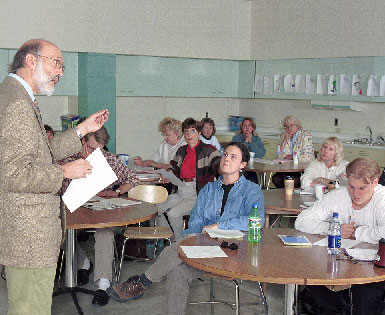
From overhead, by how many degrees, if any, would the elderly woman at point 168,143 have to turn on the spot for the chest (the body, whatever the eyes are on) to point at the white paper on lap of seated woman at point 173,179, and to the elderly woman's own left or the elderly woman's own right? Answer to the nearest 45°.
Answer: approximately 45° to the elderly woman's own left

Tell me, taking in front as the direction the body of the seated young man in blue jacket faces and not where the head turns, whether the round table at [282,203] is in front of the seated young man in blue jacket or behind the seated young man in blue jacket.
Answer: behind

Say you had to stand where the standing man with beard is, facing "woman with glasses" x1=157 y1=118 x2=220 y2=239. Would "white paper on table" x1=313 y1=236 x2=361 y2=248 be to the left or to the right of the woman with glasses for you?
right

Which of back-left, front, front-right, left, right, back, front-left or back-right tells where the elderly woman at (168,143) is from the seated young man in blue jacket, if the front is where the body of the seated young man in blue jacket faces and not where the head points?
back-right

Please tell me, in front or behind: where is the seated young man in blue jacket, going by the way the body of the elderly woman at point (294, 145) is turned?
in front

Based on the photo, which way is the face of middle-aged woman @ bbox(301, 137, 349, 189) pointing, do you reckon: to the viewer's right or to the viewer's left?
to the viewer's left

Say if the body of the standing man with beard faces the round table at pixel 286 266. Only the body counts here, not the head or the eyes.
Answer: yes

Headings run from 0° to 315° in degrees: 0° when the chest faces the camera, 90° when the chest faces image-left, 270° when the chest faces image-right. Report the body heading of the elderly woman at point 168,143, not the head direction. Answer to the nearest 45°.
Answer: approximately 45°

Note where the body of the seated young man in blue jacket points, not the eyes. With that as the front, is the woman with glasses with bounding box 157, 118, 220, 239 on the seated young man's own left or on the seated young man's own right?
on the seated young man's own right

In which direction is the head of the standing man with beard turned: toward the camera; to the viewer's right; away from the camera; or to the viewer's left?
to the viewer's right

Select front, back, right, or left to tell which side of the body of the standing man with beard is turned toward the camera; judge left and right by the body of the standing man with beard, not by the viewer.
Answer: right
